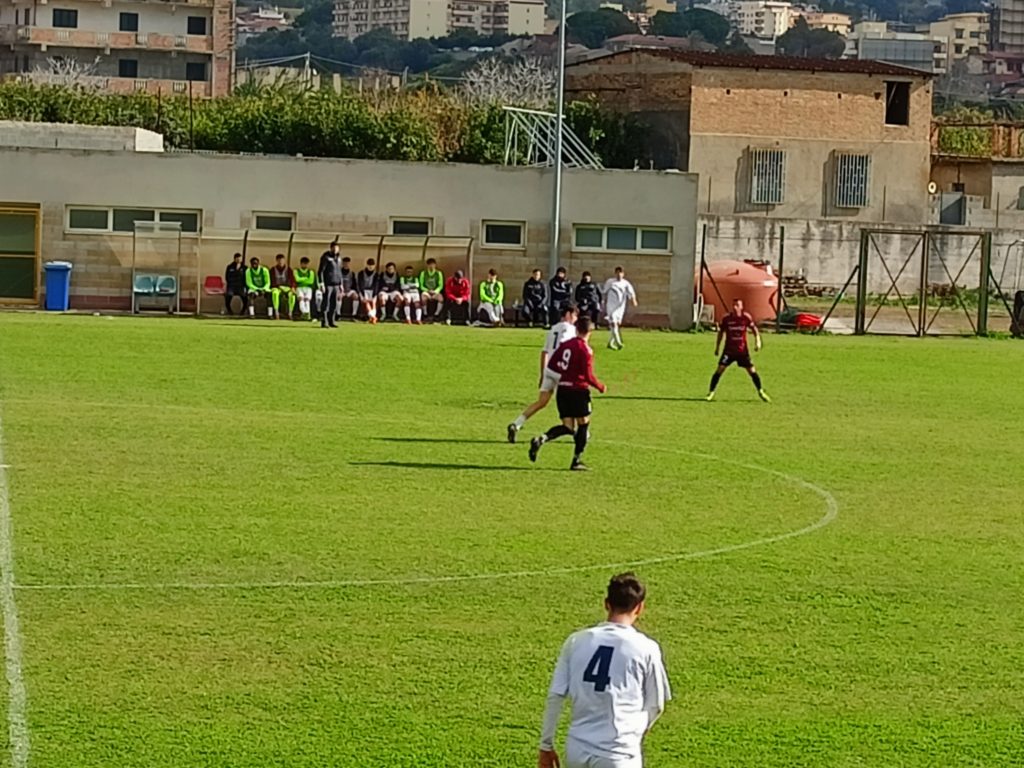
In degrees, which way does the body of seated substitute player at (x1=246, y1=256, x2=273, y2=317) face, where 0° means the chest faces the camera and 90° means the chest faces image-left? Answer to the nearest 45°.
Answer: approximately 0°

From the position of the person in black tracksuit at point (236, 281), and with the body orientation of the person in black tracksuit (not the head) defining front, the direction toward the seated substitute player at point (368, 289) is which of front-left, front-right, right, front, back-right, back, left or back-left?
left

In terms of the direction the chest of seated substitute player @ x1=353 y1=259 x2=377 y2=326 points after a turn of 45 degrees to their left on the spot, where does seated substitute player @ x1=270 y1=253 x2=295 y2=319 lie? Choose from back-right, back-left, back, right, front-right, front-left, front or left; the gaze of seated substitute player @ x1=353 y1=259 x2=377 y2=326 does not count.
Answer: back-right

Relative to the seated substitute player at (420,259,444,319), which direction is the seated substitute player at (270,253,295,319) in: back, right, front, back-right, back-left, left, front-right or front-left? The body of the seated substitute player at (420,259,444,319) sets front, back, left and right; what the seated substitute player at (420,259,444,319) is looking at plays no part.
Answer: right

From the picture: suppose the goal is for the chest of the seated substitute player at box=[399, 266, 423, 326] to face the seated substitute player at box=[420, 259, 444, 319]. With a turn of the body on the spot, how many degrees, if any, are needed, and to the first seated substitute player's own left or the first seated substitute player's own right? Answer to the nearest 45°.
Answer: approximately 135° to the first seated substitute player's own left

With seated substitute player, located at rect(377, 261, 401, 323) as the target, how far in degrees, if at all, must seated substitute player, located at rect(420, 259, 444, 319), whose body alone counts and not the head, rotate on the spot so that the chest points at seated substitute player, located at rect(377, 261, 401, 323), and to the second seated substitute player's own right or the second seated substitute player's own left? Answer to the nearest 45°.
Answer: approximately 90° to the second seated substitute player's own right

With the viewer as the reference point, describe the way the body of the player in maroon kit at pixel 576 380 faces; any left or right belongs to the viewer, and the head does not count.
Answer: facing away from the viewer and to the right of the viewer

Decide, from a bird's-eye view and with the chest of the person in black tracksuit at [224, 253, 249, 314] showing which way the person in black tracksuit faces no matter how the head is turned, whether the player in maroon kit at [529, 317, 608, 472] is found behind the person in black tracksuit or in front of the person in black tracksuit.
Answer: in front

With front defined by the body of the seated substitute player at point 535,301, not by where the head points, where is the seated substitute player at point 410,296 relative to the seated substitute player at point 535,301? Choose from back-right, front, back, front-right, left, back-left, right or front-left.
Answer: right
